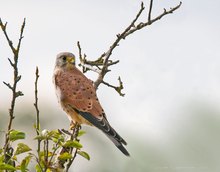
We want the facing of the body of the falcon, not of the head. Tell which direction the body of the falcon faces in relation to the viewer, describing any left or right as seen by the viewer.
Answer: facing away from the viewer and to the left of the viewer

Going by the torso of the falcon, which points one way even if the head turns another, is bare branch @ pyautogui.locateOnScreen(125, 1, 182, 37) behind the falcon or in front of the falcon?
behind
